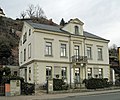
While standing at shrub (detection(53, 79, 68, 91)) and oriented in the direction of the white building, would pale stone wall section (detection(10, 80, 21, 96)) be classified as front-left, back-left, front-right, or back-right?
back-left

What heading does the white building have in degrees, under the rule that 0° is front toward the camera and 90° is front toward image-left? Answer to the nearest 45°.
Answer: approximately 315°

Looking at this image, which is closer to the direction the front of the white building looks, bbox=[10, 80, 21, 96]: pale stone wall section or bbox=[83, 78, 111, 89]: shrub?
the shrub

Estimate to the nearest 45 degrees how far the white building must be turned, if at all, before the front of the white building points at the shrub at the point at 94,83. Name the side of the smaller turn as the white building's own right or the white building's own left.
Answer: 0° — it already faces it

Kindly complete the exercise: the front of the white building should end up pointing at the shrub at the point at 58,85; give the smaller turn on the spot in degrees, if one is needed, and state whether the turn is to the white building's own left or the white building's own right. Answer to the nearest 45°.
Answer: approximately 45° to the white building's own right
